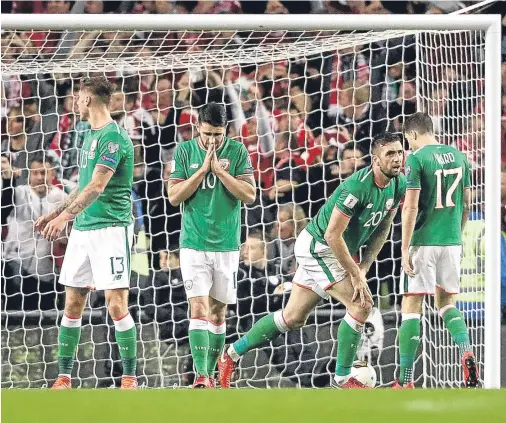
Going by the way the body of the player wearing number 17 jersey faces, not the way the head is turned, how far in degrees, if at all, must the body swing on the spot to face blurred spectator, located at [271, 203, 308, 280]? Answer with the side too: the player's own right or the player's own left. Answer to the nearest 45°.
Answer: approximately 45° to the player's own left

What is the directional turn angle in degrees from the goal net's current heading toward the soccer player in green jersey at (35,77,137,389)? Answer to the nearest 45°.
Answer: approximately 90° to its right

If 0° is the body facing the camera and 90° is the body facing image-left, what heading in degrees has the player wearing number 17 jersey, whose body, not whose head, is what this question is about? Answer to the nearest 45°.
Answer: approximately 135°

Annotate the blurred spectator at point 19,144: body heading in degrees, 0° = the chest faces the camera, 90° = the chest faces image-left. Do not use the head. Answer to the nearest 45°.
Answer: approximately 0°

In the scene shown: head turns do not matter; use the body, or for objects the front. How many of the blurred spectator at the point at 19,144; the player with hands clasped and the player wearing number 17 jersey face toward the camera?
2
